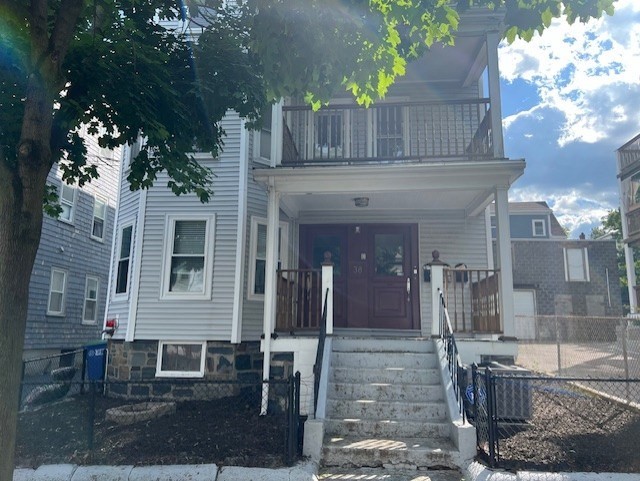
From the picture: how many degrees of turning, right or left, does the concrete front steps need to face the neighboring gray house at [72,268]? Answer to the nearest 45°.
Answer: approximately 135° to its right

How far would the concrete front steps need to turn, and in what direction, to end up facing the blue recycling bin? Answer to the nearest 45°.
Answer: approximately 135° to its right

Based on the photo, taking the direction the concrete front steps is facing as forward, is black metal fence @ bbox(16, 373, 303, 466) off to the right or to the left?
on its right

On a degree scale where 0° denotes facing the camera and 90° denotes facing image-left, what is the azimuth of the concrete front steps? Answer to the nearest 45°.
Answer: approximately 0°

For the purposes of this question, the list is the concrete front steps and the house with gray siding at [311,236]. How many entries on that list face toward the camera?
2

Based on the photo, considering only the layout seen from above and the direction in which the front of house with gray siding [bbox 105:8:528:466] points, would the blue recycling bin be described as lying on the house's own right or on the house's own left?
on the house's own right

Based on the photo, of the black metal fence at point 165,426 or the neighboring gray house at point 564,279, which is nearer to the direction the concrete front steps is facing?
the black metal fence

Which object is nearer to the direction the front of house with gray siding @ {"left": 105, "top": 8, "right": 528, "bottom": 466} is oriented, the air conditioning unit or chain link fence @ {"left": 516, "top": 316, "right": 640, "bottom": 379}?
the air conditioning unit

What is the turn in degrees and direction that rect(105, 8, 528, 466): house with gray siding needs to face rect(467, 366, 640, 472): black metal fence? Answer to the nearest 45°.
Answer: approximately 45° to its left

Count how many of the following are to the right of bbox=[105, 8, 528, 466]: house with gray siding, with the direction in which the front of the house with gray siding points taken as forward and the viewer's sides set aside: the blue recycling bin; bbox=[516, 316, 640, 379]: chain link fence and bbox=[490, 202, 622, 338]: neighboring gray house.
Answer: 1

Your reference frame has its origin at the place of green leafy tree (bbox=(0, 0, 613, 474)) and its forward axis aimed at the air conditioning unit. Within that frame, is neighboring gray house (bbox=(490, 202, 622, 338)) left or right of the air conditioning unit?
left

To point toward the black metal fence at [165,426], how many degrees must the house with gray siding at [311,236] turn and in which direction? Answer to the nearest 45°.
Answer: approximately 45° to its right

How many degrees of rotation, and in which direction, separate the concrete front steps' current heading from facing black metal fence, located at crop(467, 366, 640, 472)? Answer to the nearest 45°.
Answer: approximately 90° to its left

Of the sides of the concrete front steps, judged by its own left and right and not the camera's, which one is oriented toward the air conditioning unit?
left

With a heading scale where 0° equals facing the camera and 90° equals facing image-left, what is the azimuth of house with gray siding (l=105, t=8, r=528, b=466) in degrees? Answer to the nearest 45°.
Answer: approximately 0°
